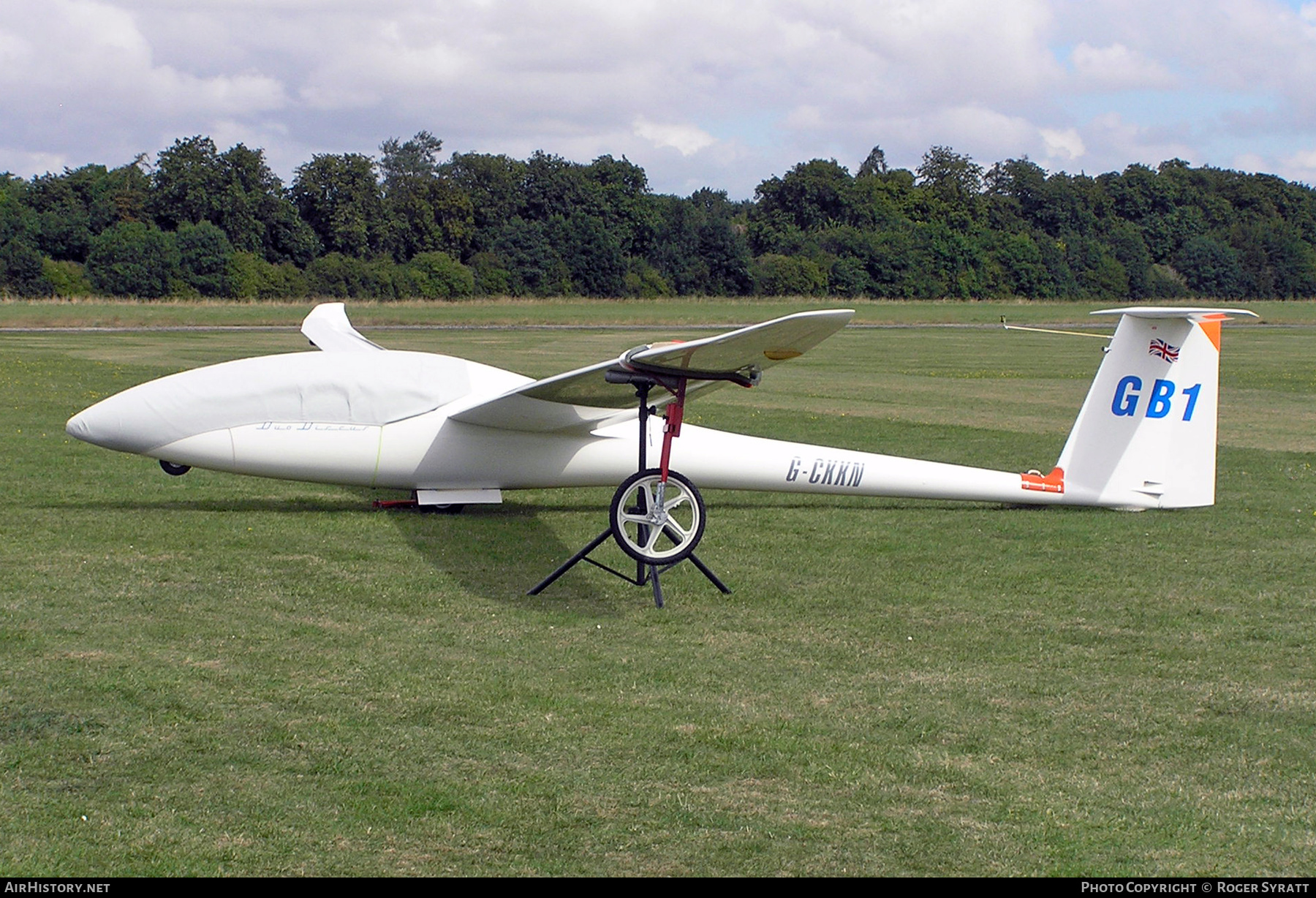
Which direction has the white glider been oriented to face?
to the viewer's left
